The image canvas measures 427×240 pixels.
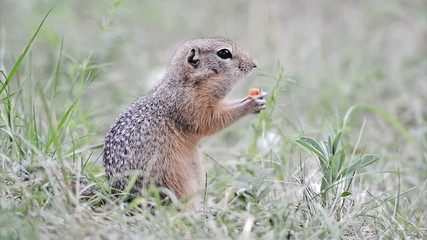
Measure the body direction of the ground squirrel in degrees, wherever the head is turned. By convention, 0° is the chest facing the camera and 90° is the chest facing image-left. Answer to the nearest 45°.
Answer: approximately 270°

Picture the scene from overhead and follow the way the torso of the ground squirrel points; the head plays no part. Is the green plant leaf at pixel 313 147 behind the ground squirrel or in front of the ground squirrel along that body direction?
in front

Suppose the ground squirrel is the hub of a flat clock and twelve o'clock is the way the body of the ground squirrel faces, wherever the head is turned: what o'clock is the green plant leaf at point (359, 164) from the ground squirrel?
The green plant leaf is roughly at 1 o'clock from the ground squirrel.
